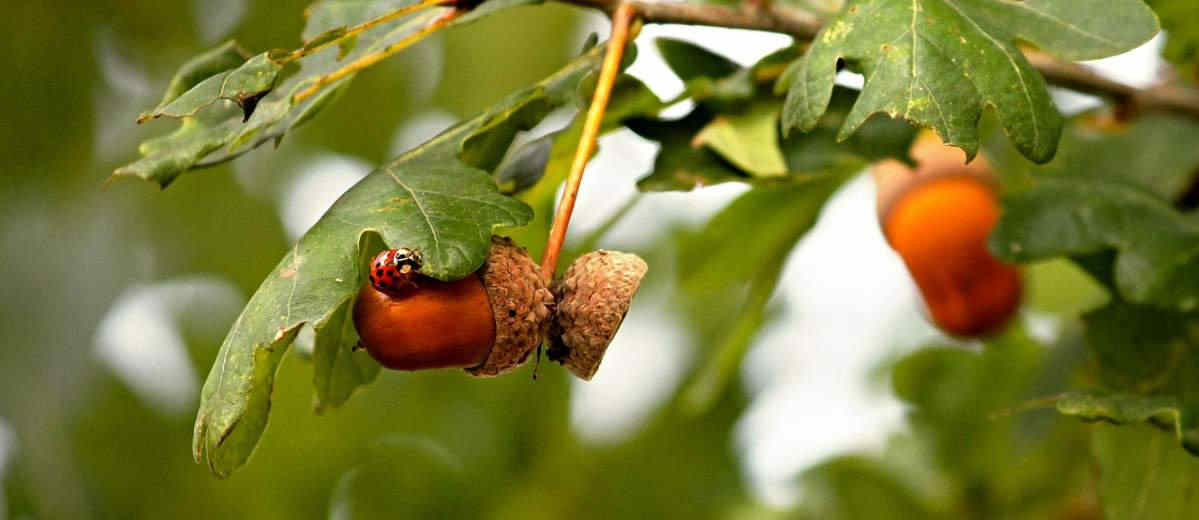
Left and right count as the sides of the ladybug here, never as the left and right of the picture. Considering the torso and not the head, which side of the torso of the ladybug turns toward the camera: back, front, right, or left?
right

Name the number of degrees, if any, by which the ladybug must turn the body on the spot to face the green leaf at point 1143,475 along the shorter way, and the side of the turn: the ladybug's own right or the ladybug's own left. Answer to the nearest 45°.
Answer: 0° — it already faces it

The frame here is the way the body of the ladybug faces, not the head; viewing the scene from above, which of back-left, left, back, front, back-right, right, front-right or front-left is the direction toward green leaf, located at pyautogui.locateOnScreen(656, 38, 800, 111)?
front-left

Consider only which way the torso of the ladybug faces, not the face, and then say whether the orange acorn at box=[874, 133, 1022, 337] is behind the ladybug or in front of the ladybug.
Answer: in front

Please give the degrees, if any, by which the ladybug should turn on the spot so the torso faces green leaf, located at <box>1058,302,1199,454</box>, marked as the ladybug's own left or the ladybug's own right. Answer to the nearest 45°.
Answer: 0° — it already faces it

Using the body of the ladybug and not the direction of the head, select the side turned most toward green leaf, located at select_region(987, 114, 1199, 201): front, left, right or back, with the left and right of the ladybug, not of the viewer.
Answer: front

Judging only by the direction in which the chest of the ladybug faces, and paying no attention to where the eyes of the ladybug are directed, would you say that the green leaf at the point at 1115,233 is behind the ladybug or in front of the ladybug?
in front
